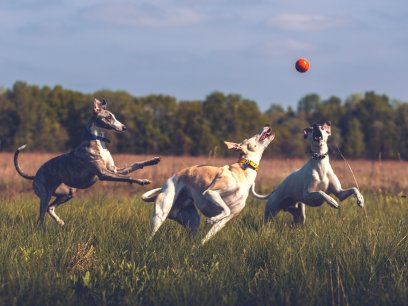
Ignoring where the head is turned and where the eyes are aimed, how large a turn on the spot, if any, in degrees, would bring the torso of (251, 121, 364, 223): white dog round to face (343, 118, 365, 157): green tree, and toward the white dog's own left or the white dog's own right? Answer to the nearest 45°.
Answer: approximately 135° to the white dog's own left

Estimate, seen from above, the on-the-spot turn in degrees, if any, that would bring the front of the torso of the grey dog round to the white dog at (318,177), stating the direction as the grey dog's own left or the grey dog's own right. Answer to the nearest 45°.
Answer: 0° — it already faces it

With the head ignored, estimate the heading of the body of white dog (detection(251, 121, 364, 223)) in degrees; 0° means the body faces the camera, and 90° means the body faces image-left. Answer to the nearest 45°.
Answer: approximately 315°

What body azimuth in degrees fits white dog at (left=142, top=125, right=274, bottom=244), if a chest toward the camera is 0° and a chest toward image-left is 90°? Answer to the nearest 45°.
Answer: approximately 270°

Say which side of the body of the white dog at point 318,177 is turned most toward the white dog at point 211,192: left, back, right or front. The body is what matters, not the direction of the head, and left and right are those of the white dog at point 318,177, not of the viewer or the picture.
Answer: right

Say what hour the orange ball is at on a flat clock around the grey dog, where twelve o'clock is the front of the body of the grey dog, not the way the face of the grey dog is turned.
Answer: The orange ball is roughly at 12 o'clock from the grey dog.

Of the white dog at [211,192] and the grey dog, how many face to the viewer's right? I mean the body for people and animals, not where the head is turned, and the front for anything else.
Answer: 2

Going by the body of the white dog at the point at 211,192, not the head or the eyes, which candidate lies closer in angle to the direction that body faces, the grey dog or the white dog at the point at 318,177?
the white dog

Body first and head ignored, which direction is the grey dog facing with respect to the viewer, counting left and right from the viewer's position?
facing to the right of the viewer
